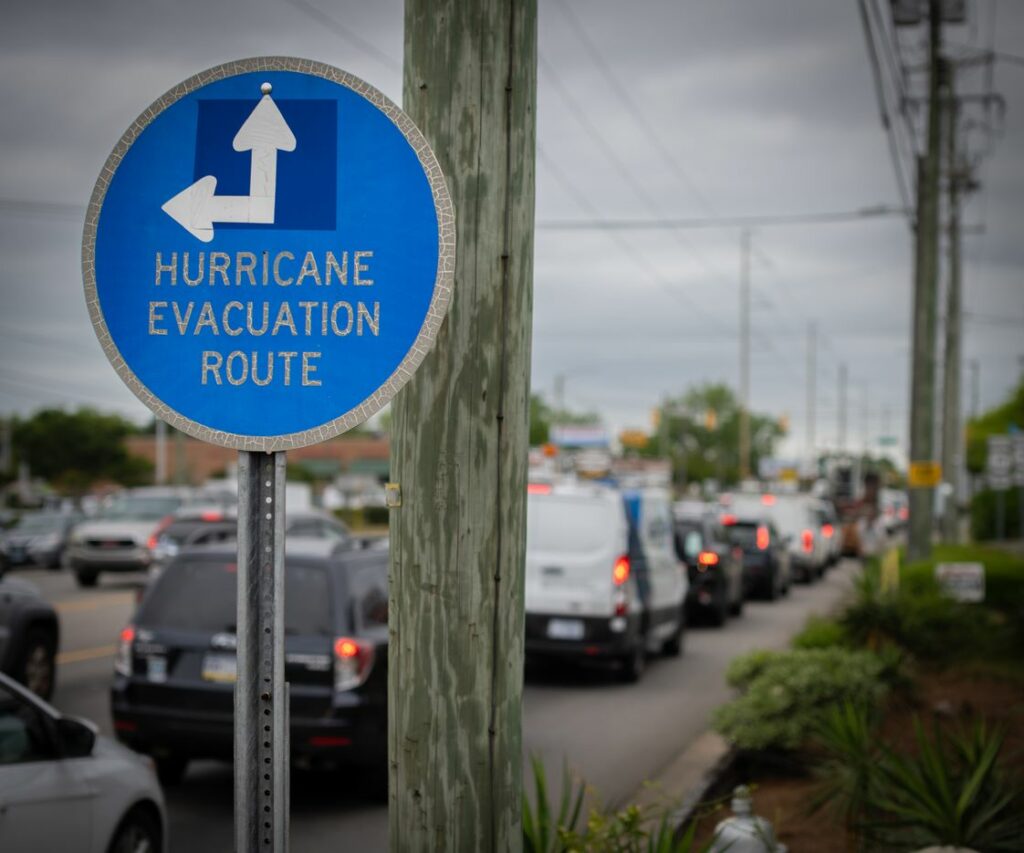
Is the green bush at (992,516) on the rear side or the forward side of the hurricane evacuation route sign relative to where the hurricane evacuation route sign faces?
on the rear side

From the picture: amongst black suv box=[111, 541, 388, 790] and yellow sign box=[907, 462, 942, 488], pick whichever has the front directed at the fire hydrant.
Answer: the yellow sign

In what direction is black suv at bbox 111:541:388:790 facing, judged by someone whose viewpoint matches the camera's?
facing away from the viewer and to the right of the viewer

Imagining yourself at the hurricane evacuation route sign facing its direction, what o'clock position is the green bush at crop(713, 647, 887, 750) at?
The green bush is roughly at 7 o'clock from the hurricane evacuation route sign.

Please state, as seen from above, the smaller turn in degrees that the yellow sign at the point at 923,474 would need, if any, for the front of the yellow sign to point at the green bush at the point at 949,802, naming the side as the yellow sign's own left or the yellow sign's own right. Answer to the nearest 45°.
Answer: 0° — it already faces it

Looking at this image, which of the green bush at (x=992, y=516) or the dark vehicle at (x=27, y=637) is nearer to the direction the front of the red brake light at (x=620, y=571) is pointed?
the dark vehicle

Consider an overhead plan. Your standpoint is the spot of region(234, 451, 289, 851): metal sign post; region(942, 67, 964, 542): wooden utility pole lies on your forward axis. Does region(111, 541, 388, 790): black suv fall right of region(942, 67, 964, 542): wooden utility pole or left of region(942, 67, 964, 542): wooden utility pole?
left

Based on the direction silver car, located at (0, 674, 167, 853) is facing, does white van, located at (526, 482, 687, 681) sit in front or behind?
in front

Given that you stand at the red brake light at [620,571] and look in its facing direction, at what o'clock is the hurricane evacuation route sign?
The hurricane evacuation route sign is roughly at 12 o'clock from the red brake light.
